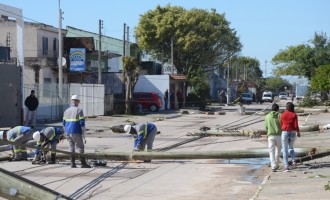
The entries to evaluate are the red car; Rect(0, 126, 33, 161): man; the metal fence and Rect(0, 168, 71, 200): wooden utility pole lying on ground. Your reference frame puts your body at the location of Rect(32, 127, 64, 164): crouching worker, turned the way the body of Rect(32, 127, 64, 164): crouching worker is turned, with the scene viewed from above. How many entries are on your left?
1

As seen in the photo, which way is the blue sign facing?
toward the camera

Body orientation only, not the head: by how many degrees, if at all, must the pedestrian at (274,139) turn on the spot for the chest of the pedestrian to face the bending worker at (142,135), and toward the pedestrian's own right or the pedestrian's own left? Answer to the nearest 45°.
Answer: approximately 90° to the pedestrian's own left

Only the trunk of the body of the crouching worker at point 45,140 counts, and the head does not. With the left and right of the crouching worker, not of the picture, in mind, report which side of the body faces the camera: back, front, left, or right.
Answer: left

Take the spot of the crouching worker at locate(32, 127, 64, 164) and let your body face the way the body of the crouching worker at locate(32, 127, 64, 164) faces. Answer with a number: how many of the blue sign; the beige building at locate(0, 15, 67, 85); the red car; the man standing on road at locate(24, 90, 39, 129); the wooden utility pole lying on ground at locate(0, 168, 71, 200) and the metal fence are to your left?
1

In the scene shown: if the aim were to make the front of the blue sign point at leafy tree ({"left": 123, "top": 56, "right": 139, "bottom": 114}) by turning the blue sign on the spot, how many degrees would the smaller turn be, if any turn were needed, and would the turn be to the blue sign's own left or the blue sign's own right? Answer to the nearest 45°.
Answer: approximately 90° to the blue sign's own left

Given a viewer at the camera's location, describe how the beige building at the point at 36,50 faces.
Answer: facing the viewer and to the right of the viewer

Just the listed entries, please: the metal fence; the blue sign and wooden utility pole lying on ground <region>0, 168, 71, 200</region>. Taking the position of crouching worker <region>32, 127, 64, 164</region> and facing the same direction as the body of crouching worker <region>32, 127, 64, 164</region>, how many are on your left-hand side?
1

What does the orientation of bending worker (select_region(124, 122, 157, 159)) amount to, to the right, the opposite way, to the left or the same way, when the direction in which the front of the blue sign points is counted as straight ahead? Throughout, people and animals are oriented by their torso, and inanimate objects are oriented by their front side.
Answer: to the right

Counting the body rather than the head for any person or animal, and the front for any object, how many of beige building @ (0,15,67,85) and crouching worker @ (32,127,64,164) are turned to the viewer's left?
1

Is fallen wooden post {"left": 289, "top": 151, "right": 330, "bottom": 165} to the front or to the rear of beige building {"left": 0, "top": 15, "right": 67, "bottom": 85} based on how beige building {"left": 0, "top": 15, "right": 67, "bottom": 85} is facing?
to the front

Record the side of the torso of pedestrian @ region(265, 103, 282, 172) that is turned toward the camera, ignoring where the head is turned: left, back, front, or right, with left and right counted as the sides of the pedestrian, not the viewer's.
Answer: back
